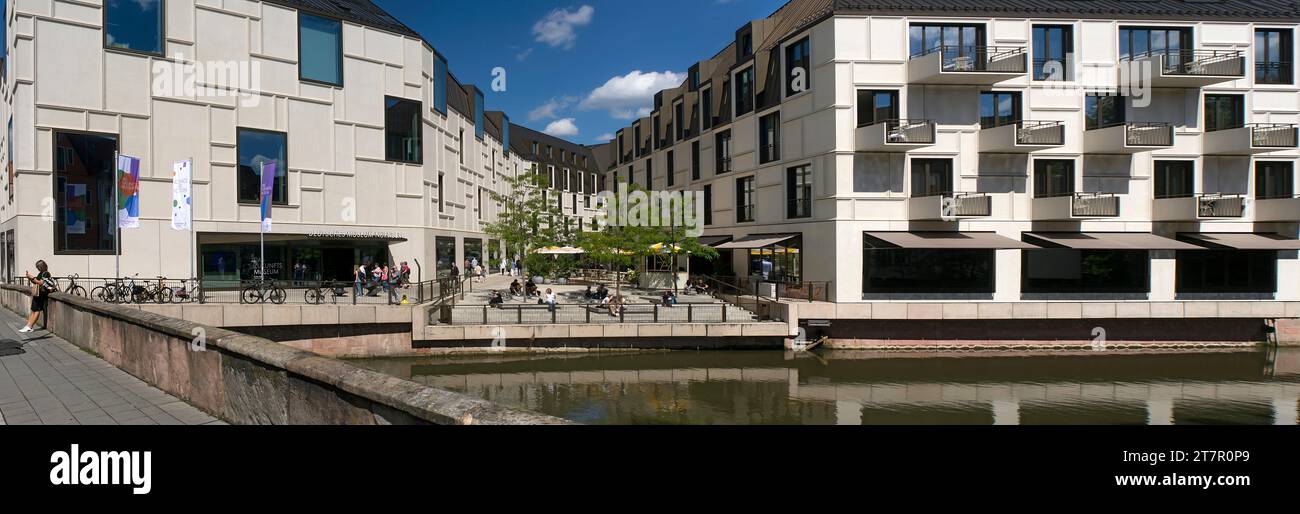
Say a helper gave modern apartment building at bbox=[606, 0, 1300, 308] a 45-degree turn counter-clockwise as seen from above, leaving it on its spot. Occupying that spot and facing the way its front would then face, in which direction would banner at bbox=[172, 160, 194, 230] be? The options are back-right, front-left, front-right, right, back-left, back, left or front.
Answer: right

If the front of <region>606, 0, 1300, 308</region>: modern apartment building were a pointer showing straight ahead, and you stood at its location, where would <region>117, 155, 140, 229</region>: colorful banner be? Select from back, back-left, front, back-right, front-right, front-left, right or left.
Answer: front-right

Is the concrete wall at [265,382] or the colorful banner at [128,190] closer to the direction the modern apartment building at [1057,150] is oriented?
the concrete wall

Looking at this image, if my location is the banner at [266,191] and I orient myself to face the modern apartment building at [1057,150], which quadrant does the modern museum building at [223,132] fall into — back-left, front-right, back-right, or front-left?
back-left

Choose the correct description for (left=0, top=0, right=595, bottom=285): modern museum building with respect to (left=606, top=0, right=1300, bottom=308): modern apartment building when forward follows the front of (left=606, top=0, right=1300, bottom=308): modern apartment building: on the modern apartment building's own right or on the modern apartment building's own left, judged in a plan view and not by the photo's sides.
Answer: on the modern apartment building's own right

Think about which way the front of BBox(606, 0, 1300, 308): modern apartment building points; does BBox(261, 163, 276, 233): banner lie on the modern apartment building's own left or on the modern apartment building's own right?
on the modern apartment building's own right

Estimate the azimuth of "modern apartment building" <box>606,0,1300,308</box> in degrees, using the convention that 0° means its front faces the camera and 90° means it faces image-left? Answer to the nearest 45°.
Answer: approximately 0°

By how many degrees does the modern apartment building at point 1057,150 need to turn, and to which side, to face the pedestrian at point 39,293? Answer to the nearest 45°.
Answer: approximately 45° to its right

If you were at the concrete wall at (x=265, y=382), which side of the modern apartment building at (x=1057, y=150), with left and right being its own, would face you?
front
